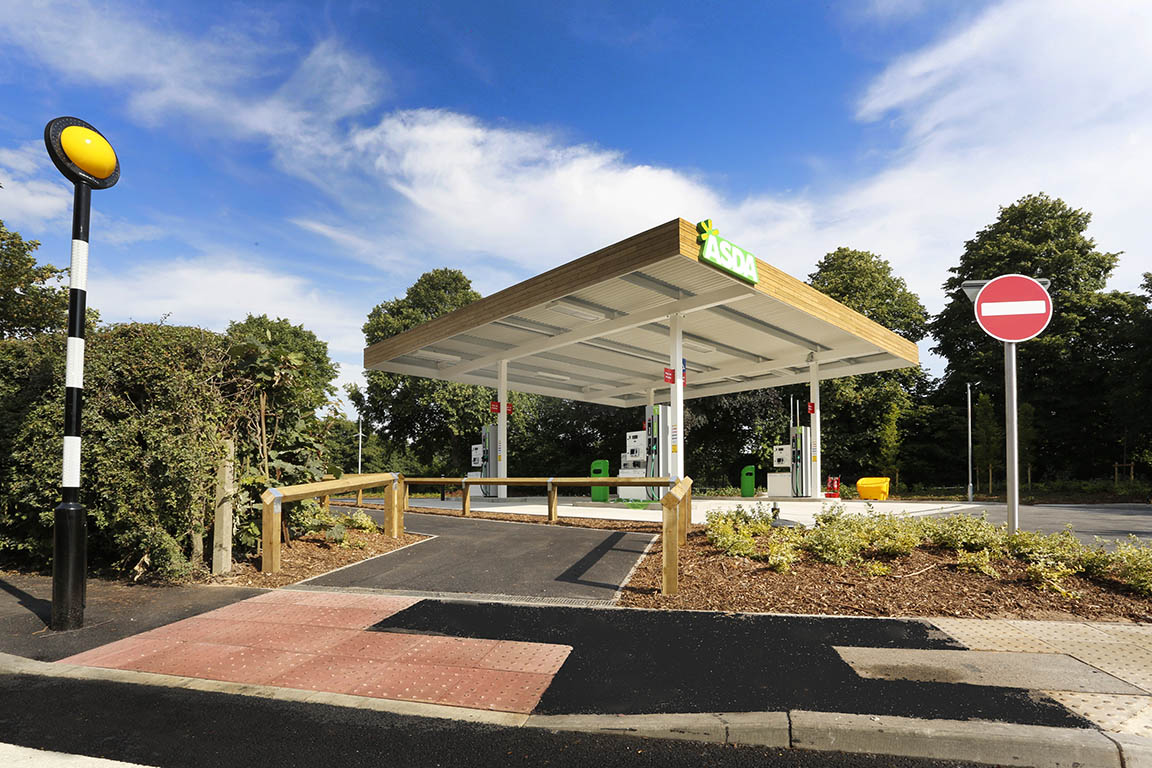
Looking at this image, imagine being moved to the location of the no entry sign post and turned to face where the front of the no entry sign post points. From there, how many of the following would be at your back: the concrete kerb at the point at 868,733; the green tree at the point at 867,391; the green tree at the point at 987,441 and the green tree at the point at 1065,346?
3

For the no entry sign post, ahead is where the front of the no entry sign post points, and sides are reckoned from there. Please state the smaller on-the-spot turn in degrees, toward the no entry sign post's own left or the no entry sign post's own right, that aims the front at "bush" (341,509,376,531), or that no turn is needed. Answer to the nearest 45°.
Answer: approximately 90° to the no entry sign post's own right

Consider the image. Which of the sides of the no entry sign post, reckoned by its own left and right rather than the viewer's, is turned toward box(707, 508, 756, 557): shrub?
right

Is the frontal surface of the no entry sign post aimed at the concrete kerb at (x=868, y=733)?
yes

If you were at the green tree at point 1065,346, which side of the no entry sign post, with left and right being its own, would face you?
back

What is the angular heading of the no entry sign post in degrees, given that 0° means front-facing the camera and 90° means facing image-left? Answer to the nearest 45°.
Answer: approximately 0°

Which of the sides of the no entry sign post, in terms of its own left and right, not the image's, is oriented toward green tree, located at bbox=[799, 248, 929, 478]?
back
